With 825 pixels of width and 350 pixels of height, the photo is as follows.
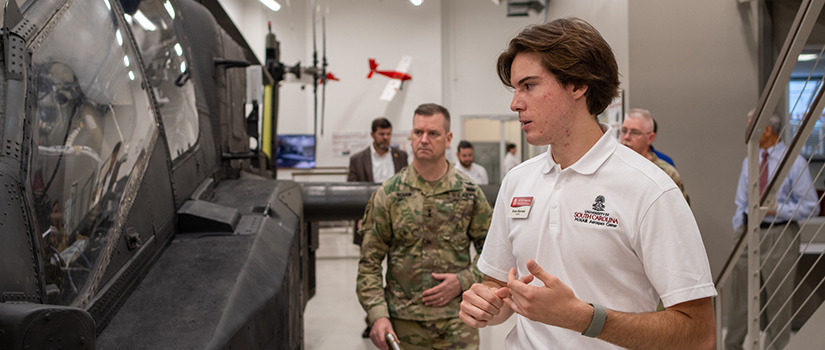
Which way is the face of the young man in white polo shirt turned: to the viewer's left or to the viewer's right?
to the viewer's left

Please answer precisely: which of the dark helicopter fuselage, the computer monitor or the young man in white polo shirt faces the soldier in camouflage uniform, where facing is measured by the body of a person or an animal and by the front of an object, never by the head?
the computer monitor

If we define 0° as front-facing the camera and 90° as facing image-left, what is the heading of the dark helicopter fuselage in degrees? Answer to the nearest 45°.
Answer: approximately 45°

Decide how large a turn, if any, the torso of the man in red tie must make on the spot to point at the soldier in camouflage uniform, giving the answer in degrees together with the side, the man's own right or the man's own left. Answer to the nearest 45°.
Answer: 0° — they already face them

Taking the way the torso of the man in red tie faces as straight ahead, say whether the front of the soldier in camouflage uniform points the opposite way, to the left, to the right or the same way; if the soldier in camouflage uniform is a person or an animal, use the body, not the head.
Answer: to the left

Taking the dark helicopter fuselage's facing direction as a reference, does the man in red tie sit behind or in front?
behind

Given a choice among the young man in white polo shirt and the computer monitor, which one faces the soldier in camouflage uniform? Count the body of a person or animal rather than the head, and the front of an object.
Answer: the computer monitor

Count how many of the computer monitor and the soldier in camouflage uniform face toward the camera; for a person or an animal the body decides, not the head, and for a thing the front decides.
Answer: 2
